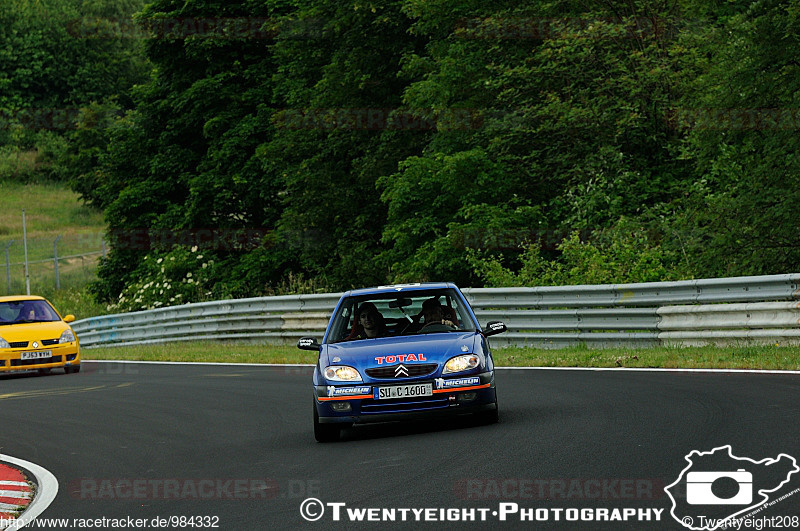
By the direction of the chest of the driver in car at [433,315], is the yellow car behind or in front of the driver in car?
behind

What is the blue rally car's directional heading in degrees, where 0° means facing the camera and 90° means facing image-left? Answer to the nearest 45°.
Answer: approximately 0°

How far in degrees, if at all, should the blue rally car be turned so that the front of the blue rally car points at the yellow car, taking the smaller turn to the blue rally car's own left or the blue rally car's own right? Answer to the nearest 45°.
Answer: approximately 135° to the blue rally car's own right

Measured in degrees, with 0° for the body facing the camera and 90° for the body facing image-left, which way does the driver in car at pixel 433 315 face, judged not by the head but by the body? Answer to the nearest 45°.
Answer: approximately 0°

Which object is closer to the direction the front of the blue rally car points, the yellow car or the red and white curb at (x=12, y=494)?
the red and white curb

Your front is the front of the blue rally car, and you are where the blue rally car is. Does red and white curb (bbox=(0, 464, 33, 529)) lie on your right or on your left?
on your right

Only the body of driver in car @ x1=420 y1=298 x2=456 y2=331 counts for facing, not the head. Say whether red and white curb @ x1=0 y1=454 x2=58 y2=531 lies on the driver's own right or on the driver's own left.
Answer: on the driver's own right

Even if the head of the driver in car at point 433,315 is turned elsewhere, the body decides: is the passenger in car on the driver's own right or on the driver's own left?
on the driver's own right
